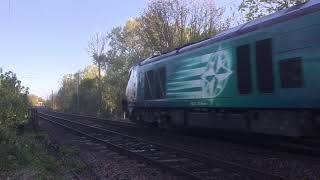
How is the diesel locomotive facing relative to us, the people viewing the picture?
facing away from the viewer and to the left of the viewer
